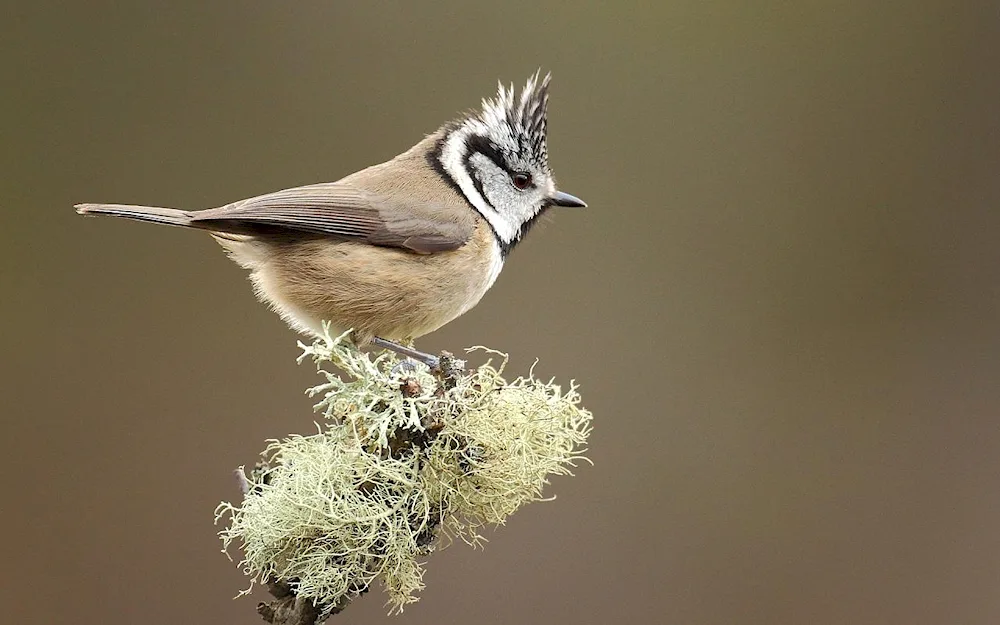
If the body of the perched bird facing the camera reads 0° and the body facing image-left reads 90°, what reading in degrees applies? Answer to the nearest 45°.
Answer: approximately 270°
